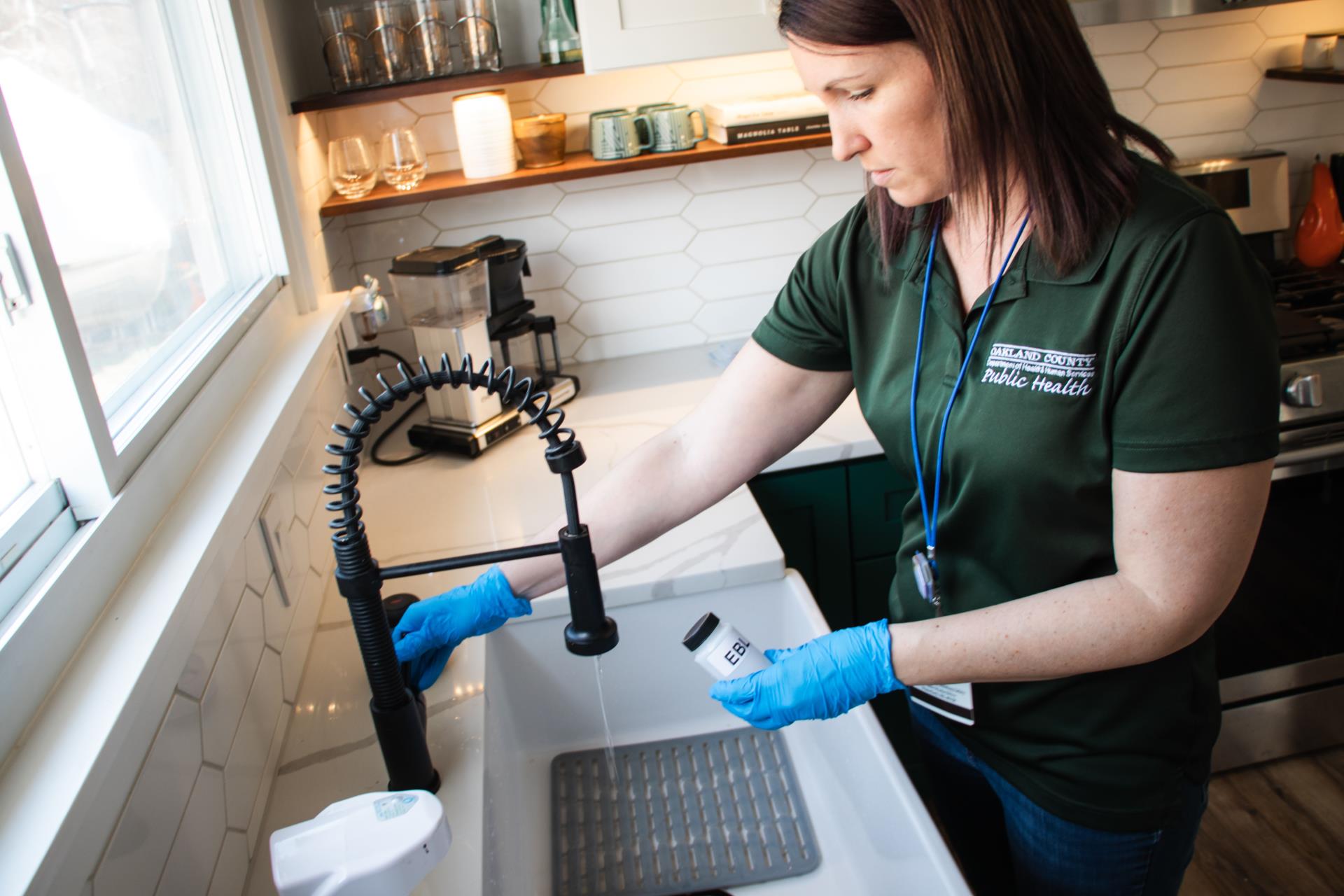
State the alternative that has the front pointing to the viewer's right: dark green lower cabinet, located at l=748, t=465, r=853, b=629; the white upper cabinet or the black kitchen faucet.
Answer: the black kitchen faucet

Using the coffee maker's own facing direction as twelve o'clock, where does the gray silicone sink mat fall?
The gray silicone sink mat is roughly at 1 o'clock from the coffee maker.

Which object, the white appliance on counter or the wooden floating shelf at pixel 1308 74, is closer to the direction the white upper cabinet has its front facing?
the white appliance on counter

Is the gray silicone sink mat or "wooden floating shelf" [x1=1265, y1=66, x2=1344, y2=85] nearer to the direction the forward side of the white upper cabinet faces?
the gray silicone sink mat

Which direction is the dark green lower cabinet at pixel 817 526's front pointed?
toward the camera

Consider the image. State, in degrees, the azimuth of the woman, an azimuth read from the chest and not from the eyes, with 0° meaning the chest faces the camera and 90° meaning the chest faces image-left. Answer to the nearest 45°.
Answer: approximately 45°

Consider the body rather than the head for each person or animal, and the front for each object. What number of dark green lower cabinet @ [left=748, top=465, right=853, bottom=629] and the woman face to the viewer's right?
0

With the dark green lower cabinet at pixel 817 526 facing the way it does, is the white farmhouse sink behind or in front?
in front

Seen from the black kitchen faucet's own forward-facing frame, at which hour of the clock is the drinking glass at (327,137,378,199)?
The drinking glass is roughly at 9 o'clock from the black kitchen faucet.

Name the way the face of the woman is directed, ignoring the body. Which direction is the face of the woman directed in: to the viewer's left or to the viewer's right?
to the viewer's left

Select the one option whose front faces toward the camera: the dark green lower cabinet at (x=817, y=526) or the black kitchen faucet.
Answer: the dark green lower cabinet

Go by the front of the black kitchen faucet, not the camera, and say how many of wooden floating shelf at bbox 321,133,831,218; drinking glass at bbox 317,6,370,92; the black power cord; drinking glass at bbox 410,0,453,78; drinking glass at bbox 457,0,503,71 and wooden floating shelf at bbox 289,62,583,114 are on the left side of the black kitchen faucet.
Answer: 6

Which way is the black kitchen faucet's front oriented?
to the viewer's right

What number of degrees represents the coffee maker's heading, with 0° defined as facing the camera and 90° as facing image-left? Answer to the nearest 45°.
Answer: approximately 315°

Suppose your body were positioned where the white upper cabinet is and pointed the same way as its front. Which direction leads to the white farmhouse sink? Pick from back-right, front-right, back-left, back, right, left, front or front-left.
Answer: front

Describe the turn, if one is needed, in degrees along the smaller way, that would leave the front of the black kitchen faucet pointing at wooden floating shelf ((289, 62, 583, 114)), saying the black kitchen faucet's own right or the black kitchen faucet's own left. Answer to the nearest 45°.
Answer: approximately 90° to the black kitchen faucet's own left

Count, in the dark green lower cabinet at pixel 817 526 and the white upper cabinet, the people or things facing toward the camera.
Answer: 2
